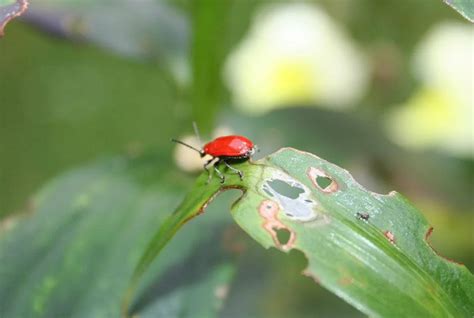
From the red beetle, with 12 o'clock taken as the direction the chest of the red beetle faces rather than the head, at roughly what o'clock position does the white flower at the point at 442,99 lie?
The white flower is roughly at 4 o'clock from the red beetle.

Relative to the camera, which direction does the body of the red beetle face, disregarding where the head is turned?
to the viewer's left

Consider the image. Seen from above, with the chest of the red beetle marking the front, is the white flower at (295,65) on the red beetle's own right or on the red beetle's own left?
on the red beetle's own right

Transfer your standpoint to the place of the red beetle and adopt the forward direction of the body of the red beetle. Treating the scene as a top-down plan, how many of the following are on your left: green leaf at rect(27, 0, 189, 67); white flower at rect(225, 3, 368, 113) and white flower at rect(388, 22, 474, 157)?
0

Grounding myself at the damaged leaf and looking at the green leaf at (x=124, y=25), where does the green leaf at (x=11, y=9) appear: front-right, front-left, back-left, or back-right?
front-left

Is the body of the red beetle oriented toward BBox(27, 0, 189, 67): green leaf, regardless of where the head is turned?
no
